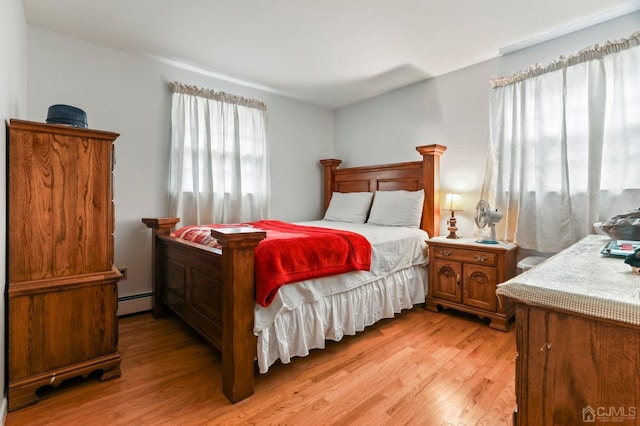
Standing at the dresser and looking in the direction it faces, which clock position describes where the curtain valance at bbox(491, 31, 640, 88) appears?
The curtain valance is roughly at 3 o'clock from the dresser.

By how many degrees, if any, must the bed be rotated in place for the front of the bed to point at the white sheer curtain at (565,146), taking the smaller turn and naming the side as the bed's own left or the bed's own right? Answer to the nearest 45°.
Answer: approximately 135° to the bed's own left

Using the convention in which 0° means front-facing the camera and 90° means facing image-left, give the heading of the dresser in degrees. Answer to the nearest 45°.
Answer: approximately 90°

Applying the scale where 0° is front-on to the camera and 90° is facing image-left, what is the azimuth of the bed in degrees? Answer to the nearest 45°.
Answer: approximately 45°

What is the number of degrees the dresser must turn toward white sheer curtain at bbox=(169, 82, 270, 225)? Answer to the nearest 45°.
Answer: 0° — it already faces it

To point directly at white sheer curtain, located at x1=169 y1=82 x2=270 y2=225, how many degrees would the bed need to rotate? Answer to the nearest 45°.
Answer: approximately 135° to its right

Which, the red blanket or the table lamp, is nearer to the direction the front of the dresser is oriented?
the red blanket

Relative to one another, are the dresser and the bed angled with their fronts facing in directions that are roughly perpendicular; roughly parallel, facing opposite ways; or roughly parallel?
roughly perpendicular

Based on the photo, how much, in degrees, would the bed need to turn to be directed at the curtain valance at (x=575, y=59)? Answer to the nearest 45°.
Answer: approximately 135° to its left
